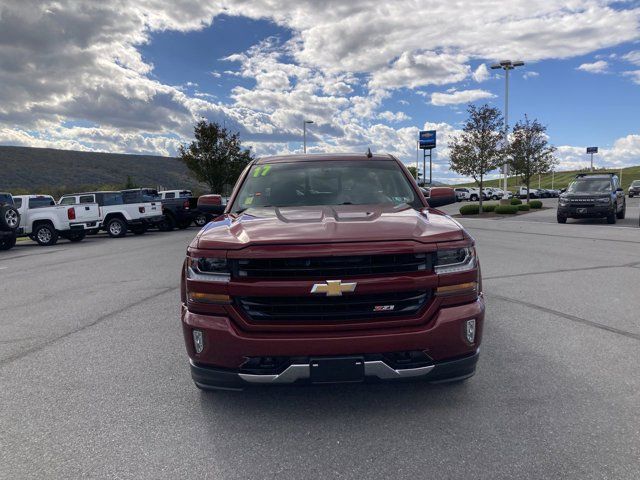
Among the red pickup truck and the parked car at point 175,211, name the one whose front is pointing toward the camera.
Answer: the red pickup truck

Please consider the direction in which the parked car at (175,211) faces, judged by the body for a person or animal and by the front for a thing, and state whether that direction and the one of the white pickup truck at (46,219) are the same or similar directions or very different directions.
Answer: same or similar directions

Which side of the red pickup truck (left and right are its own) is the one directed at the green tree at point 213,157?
back

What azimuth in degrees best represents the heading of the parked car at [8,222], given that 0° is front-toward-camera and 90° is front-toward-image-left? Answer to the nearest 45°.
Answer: approximately 135°

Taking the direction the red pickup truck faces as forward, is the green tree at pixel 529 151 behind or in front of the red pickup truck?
behind

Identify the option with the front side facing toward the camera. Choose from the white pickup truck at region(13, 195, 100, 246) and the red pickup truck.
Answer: the red pickup truck

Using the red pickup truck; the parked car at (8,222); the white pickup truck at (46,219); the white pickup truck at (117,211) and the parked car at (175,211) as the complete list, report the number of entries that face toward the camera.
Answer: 1

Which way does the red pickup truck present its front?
toward the camera

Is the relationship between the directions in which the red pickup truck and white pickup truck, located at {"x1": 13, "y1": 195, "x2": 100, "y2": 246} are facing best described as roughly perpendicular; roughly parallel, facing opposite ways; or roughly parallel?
roughly perpendicular

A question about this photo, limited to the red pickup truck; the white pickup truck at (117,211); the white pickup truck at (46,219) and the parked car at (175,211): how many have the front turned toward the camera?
1

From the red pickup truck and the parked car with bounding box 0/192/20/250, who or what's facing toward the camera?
the red pickup truck

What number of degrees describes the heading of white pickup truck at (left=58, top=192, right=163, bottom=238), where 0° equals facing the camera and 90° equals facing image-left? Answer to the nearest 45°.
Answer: approximately 135°

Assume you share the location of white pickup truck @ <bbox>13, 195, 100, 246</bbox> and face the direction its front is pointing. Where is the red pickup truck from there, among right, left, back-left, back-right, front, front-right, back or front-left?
back-left

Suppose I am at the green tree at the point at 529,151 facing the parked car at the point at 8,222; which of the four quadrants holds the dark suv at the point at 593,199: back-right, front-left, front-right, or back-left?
front-left
